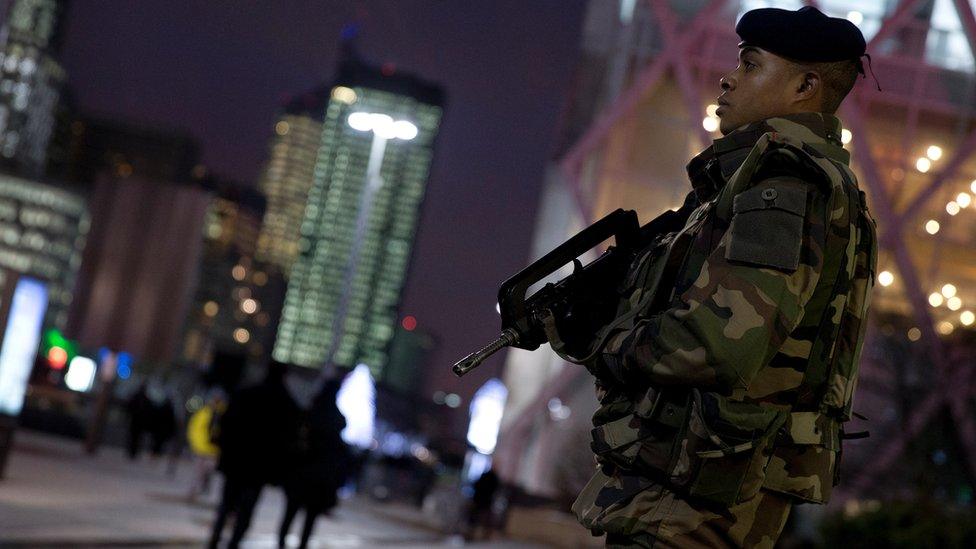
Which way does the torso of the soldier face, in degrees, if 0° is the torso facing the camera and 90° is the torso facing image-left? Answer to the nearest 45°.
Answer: approximately 90°

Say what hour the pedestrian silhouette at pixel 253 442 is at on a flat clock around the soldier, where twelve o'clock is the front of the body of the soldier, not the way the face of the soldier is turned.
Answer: The pedestrian silhouette is roughly at 2 o'clock from the soldier.

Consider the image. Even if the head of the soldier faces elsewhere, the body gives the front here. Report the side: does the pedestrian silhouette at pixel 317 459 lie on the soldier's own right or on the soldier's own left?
on the soldier's own right

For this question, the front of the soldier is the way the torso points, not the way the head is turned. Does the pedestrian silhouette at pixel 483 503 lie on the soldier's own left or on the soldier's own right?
on the soldier's own right

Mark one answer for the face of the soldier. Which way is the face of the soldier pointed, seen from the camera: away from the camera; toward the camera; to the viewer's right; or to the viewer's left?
to the viewer's left
